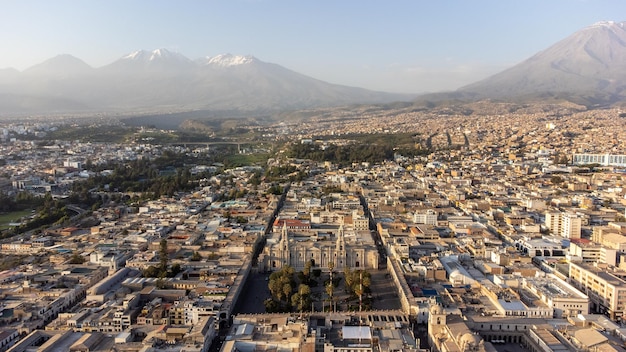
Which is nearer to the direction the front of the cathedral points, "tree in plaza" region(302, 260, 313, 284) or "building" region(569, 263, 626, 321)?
the tree in plaza

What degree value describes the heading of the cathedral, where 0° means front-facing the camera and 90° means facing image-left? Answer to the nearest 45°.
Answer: approximately 0°

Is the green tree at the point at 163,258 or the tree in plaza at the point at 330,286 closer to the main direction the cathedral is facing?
the tree in plaza

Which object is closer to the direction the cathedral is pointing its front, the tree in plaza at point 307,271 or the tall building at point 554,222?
the tree in plaza

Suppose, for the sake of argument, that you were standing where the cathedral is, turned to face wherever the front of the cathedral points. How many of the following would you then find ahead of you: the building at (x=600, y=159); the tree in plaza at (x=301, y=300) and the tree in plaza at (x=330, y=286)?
2

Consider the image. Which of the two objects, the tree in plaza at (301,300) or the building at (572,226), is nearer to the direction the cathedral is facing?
the tree in plaza

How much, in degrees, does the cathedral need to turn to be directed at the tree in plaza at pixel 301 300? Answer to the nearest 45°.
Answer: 0° — it already faces it

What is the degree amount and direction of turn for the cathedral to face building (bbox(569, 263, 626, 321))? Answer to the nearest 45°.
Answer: approximately 45° to its left

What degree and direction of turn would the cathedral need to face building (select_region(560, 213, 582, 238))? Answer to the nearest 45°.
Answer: approximately 90° to its left

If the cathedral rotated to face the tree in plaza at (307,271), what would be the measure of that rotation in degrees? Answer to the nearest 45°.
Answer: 0° — it already faces it

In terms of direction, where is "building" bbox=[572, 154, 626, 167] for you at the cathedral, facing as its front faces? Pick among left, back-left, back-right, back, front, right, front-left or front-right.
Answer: back-left
